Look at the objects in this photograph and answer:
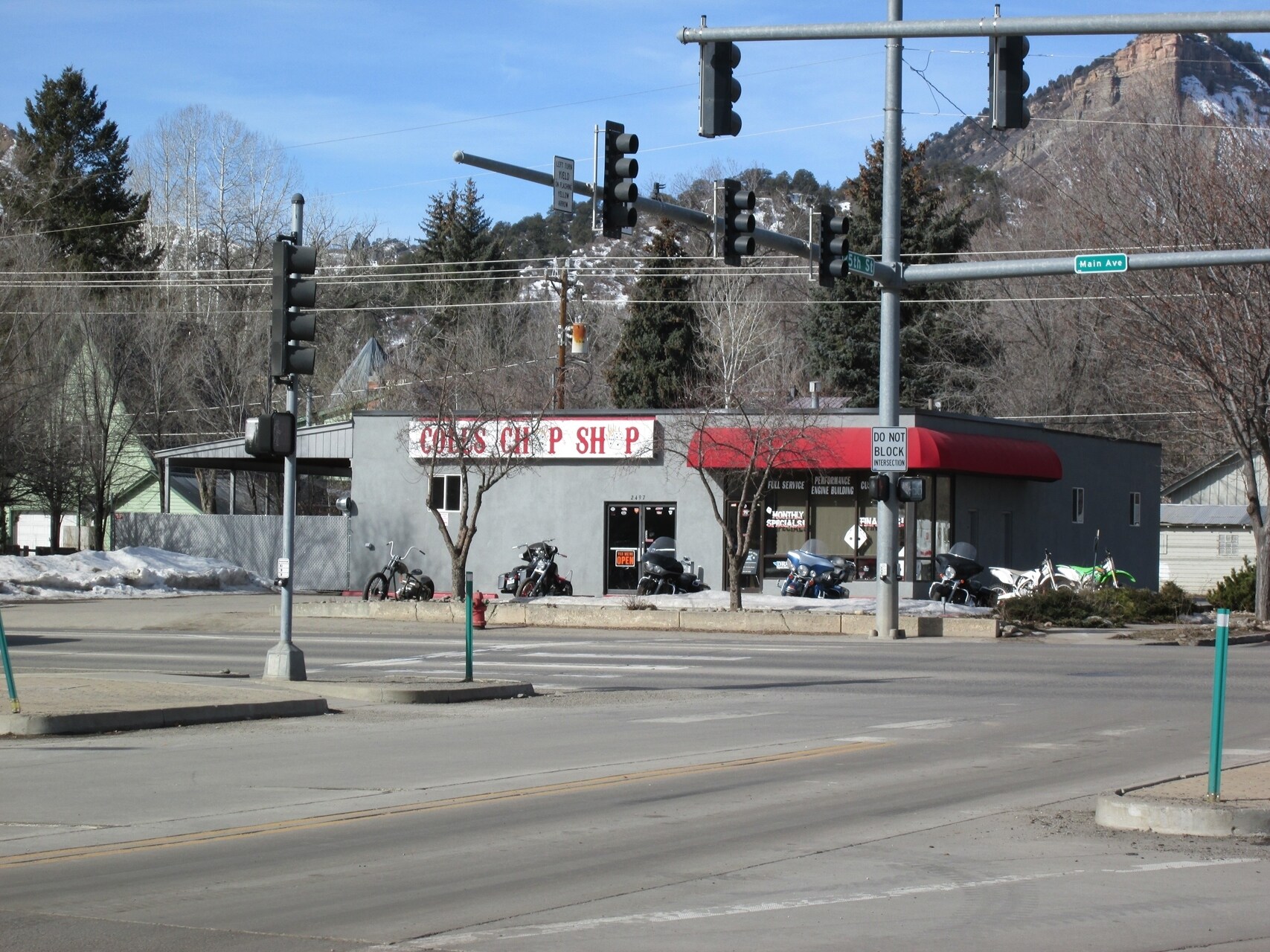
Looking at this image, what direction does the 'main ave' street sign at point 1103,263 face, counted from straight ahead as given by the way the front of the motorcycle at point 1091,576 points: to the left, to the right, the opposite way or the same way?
to the right

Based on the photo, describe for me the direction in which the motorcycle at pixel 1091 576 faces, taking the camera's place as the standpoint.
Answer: facing to the right of the viewer

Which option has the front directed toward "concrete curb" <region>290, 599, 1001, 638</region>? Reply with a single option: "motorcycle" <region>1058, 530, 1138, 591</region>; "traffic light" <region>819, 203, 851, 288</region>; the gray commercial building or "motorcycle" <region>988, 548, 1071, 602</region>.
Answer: the gray commercial building

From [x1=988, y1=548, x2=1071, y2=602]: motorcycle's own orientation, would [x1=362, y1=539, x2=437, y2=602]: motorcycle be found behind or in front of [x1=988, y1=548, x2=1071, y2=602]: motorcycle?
behind

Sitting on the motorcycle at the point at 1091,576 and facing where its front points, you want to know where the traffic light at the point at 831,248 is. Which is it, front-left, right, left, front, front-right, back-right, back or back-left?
right

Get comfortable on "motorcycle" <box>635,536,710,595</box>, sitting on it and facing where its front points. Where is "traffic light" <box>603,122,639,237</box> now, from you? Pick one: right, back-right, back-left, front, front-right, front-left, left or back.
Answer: front-left

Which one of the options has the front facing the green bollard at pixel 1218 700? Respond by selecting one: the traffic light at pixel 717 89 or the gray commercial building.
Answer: the gray commercial building

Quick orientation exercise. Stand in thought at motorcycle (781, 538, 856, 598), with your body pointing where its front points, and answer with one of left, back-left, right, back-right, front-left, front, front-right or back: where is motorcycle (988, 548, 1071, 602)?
back-left

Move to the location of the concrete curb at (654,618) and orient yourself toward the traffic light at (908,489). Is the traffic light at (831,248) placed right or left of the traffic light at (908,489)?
right

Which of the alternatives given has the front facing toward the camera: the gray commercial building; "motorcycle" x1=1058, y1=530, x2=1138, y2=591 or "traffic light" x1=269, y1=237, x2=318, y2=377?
the gray commercial building

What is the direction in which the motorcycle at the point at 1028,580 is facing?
to the viewer's right
